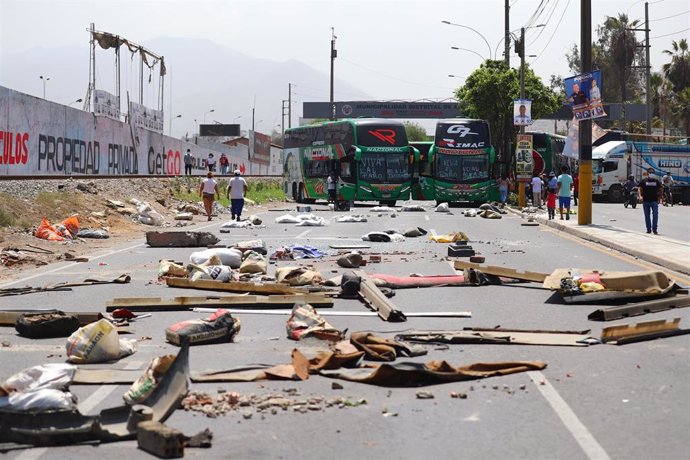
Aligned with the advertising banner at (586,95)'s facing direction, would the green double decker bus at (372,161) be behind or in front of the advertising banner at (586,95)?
behind

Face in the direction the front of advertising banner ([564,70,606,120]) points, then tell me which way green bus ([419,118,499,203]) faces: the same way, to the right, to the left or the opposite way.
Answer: the same way

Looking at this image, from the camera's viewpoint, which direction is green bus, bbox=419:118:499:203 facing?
toward the camera

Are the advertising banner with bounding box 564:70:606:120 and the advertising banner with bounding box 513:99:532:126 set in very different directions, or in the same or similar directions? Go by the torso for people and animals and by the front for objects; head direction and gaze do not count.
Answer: same or similar directions

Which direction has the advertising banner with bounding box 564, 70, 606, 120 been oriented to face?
toward the camera

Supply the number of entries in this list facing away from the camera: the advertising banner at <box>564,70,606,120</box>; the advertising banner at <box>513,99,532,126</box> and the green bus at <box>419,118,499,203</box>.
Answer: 0

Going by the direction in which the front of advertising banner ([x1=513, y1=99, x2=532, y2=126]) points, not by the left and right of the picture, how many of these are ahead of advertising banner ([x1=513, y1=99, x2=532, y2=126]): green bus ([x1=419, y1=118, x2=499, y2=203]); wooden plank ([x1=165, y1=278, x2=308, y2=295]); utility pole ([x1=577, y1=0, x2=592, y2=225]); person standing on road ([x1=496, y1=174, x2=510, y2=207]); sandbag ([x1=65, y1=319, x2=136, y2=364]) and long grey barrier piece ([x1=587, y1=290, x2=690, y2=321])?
4

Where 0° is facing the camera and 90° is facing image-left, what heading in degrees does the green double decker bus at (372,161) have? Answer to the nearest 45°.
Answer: approximately 315°
